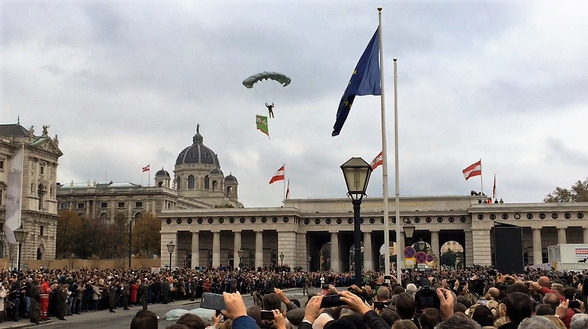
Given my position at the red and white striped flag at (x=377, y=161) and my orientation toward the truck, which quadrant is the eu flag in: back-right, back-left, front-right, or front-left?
front-right

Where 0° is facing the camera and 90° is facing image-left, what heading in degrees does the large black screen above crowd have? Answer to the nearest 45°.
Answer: approximately 0°

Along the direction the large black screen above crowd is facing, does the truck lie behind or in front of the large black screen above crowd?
behind
